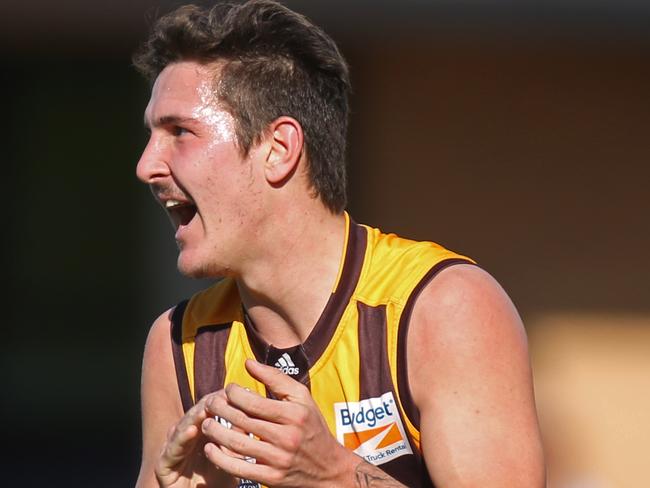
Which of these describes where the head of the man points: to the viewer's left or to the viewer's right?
to the viewer's left

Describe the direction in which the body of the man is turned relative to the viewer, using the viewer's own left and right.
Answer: facing the viewer and to the left of the viewer
